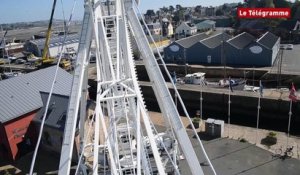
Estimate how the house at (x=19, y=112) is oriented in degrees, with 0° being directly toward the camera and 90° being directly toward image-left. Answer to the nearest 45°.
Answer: approximately 315°
